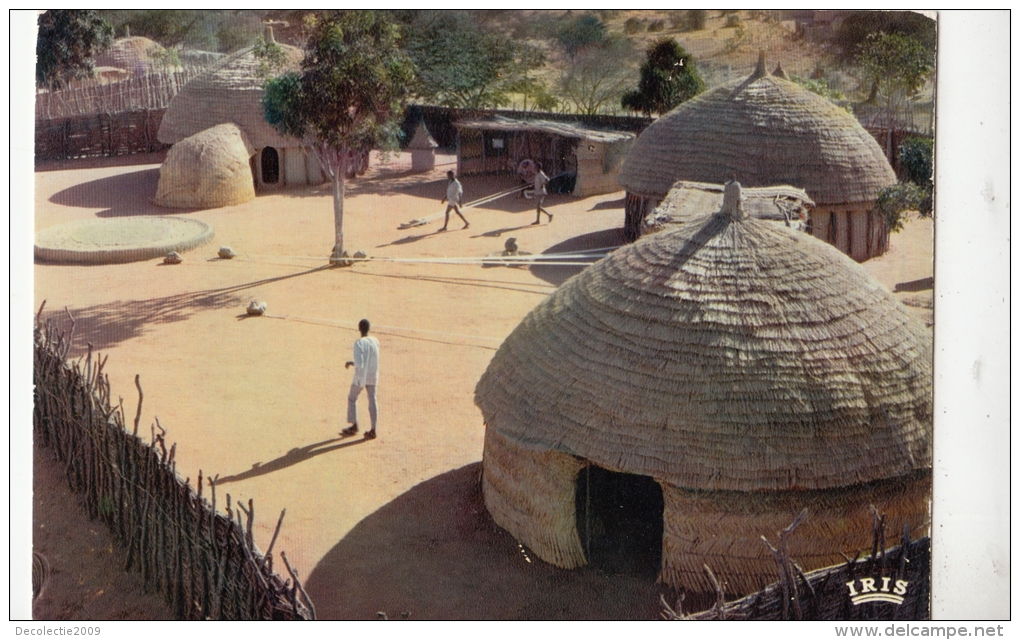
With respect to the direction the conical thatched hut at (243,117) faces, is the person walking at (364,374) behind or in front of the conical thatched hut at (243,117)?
in front

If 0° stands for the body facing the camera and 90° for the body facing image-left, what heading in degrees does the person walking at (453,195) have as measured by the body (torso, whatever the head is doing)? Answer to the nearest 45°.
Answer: approximately 90°

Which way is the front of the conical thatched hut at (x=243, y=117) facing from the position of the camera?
facing the viewer

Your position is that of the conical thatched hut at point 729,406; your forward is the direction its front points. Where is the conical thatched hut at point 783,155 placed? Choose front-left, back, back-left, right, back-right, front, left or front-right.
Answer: back-right

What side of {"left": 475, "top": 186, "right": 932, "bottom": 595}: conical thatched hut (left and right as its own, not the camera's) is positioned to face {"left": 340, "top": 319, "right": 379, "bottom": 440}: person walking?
right

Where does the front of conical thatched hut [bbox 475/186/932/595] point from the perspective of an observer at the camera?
facing the viewer and to the left of the viewer

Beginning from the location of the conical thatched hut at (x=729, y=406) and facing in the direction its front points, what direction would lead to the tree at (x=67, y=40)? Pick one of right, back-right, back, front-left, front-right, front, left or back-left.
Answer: right
